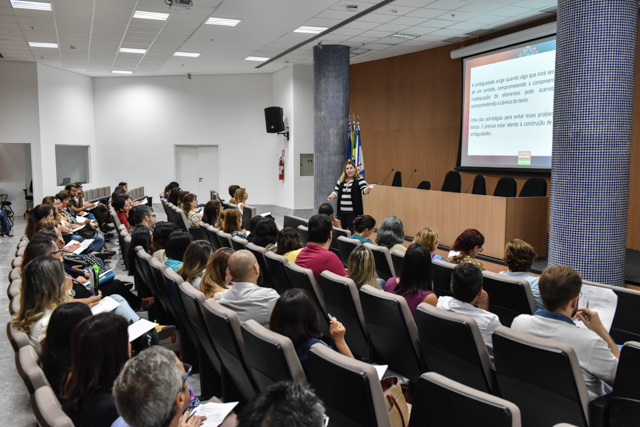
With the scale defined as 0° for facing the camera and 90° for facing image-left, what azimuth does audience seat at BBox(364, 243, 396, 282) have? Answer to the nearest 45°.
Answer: approximately 225°

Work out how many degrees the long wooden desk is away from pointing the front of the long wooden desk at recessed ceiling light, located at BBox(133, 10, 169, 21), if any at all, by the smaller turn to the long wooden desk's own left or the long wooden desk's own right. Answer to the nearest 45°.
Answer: approximately 45° to the long wooden desk's own right

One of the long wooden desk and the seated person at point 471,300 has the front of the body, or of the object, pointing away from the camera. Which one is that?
the seated person

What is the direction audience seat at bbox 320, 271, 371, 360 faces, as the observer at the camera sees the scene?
facing away from the viewer and to the right of the viewer

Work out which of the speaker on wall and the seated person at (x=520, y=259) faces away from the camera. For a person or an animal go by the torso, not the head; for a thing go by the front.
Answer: the seated person

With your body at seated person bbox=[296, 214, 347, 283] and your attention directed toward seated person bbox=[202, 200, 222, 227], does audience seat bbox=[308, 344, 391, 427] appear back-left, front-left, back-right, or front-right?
back-left

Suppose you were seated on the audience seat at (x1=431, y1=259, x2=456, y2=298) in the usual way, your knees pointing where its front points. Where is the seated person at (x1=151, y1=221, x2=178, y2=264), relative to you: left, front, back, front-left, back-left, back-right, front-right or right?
back-left

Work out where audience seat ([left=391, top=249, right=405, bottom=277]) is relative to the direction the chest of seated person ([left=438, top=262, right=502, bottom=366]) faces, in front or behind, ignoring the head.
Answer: in front

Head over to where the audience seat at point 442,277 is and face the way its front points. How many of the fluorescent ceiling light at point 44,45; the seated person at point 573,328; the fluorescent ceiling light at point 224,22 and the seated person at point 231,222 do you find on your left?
3

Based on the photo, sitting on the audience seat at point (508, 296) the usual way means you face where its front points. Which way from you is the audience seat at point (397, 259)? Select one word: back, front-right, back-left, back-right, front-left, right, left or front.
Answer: left

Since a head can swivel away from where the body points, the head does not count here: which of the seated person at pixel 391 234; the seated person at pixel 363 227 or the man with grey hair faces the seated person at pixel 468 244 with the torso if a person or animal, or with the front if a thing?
the man with grey hair

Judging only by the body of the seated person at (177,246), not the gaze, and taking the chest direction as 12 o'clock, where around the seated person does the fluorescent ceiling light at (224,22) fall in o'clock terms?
The fluorescent ceiling light is roughly at 11 o'clock from the seated person.

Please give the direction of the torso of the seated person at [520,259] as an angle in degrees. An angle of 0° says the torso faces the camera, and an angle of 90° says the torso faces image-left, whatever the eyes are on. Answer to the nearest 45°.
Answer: approximately 180°

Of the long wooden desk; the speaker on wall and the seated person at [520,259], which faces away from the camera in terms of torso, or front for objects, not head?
the seated person

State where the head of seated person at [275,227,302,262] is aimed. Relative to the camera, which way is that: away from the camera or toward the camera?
away from the camera

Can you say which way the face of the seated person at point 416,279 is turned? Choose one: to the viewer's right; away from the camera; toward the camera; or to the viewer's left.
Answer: away from the camera

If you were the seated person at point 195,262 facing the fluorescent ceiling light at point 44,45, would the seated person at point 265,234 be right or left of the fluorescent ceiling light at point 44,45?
right
